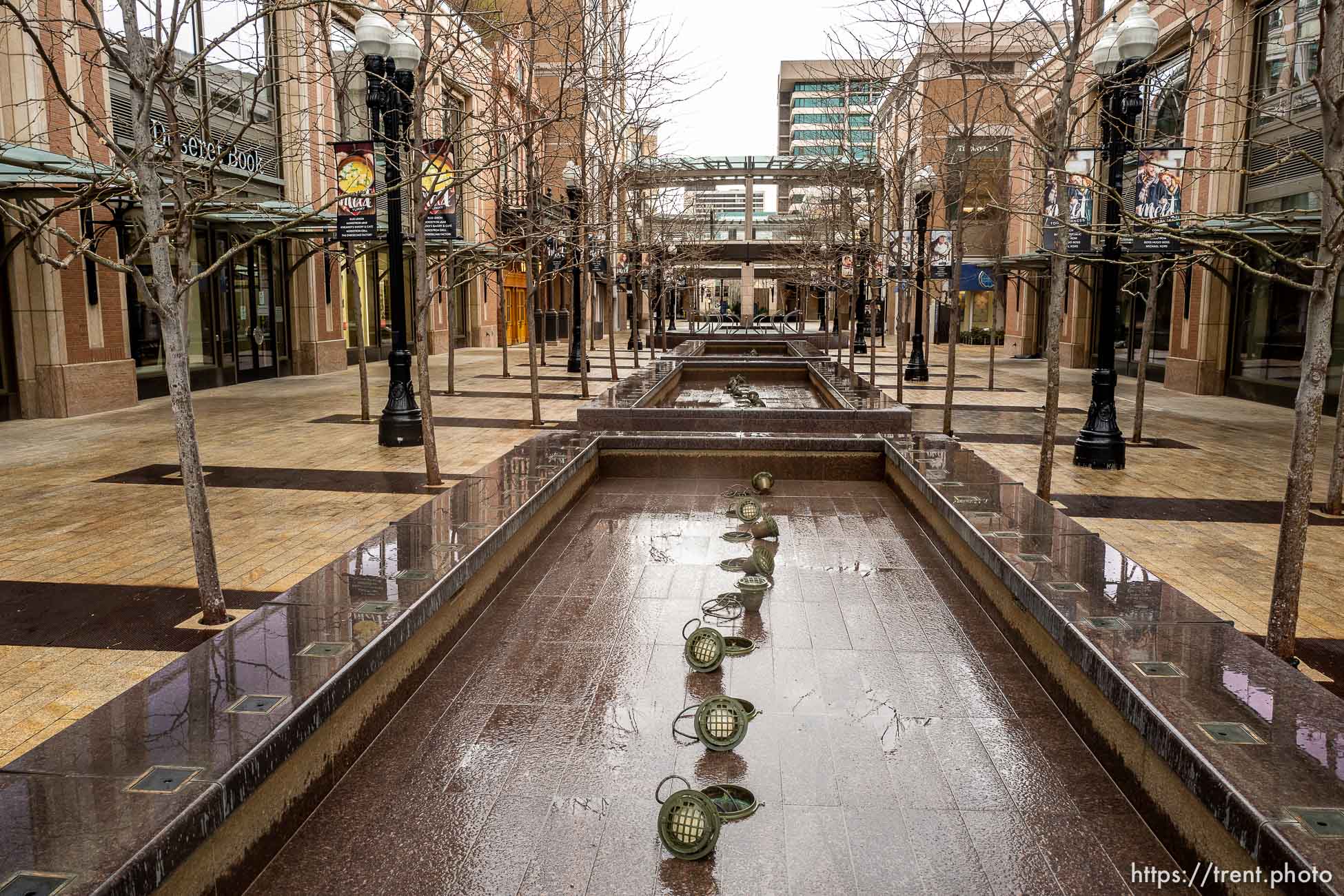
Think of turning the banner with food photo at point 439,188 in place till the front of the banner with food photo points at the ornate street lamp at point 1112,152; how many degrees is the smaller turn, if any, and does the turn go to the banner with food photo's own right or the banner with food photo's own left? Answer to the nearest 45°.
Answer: approximately 90° to the banner with food photo's own left

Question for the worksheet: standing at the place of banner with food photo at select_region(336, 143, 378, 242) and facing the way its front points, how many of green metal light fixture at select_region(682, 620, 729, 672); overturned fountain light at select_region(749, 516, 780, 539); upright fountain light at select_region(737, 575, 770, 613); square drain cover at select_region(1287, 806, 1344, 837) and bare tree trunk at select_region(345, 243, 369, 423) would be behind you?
1

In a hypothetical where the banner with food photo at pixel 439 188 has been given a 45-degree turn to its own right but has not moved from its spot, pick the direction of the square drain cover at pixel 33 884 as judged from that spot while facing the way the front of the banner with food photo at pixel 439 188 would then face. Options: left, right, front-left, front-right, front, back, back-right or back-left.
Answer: front-left

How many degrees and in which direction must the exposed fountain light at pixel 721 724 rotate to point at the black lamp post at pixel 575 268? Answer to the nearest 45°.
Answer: approximately 180°

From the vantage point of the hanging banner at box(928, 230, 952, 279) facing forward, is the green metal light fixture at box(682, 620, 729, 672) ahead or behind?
ahead

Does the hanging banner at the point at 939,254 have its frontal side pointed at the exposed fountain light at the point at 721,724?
yes

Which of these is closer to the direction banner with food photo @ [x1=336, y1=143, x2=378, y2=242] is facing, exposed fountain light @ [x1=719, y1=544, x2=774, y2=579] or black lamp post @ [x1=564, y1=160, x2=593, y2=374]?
the exposed fountain light

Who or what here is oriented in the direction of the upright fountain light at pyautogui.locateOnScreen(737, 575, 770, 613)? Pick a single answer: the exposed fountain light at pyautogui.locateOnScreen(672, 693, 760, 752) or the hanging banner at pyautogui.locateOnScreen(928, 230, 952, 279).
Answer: the hanging banner

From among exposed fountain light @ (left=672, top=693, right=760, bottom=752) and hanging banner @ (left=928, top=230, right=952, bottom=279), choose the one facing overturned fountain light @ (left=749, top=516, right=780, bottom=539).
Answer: the hanging banner

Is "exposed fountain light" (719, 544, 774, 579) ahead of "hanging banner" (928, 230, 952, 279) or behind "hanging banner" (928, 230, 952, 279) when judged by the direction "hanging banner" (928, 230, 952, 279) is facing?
ahead

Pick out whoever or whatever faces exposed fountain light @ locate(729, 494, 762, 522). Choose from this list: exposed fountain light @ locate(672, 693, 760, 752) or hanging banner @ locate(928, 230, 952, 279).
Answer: the hanging banner

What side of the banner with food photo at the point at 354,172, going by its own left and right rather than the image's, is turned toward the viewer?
front

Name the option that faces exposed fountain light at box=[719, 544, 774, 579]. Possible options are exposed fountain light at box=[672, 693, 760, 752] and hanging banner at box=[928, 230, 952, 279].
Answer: the hanging banner

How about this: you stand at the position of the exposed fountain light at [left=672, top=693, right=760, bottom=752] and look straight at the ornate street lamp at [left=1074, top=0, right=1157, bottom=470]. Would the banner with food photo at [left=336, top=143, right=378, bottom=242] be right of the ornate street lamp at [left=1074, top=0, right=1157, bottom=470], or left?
left

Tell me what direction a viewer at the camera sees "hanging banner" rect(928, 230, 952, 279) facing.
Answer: facing the viewer

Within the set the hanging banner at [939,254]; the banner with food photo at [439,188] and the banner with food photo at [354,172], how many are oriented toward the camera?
3
